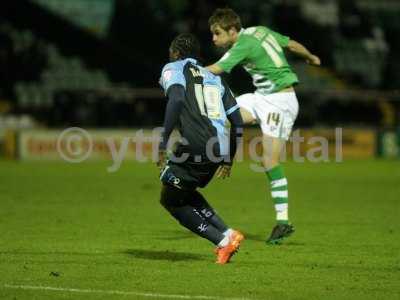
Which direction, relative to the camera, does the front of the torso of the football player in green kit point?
to the viewer's left

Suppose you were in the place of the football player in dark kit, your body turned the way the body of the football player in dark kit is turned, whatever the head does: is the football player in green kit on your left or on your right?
on your right

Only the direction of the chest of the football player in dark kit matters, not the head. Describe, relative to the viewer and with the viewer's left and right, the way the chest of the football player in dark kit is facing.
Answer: facing away from the viewer and to the left of the viewer
